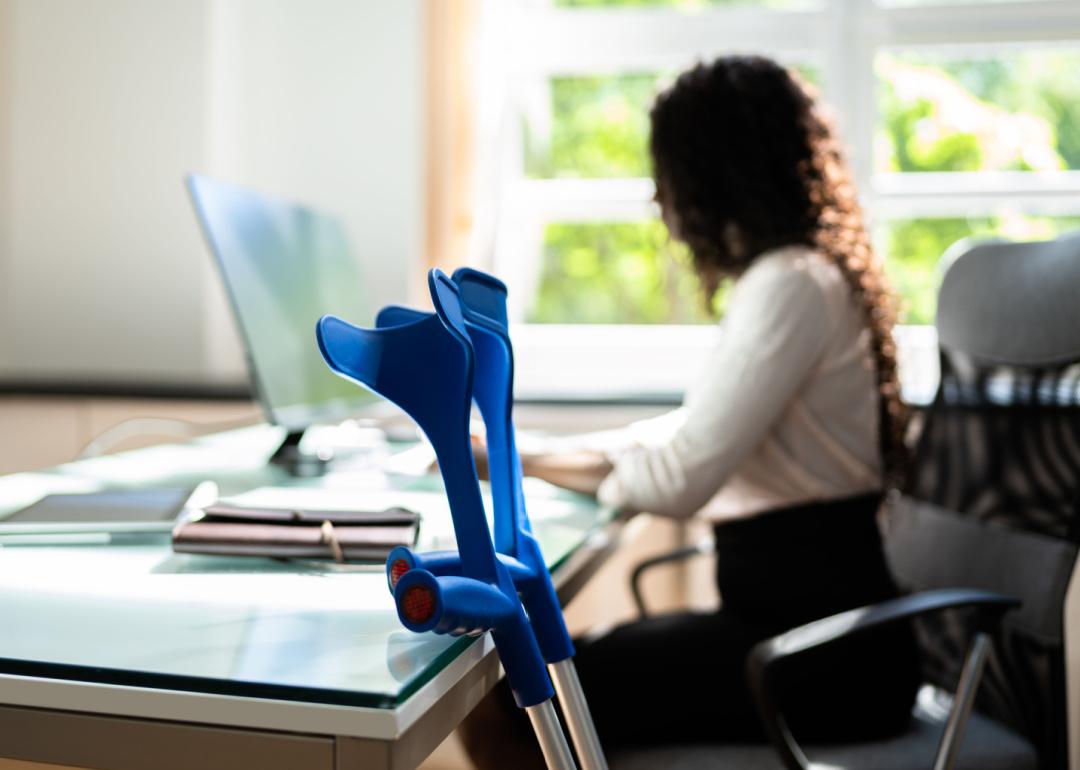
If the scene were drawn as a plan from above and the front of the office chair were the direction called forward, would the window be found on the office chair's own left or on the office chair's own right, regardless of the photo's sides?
on the office chair's own right

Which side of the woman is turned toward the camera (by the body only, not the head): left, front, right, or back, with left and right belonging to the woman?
left

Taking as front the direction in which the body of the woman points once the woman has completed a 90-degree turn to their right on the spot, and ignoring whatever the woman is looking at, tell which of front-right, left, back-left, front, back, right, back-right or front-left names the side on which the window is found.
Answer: front

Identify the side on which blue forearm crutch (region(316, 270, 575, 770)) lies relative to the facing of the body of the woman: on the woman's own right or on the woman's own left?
on the woman's own left

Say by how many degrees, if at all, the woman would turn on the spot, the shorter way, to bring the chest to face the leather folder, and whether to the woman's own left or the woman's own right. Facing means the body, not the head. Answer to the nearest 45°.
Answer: approximately 45° to the woman's own left

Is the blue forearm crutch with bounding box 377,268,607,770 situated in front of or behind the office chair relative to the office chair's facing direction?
in front

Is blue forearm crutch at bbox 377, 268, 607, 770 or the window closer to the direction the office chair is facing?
the blue forearm crutch

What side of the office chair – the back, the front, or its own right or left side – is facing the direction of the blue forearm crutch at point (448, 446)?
front

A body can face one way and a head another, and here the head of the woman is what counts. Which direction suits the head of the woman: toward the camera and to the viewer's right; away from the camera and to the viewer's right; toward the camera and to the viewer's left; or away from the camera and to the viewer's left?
away from the camera and to the viewer's left
